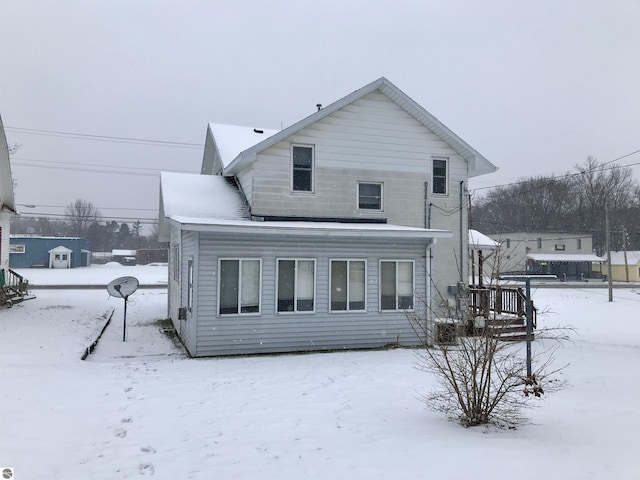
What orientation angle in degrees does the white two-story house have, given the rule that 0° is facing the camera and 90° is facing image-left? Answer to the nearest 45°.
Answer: approximately 180°

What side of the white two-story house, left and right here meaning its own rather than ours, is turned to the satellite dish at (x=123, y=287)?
left

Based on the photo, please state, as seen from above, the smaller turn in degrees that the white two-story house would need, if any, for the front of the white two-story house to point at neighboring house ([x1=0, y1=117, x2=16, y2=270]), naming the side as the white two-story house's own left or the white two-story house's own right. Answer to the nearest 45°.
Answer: approximately 45° to the white two-story house's own left

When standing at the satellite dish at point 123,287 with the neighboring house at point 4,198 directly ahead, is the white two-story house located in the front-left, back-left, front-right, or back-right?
back-right
